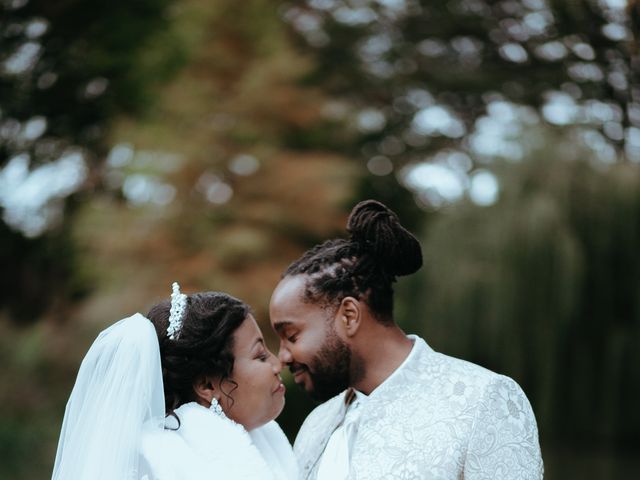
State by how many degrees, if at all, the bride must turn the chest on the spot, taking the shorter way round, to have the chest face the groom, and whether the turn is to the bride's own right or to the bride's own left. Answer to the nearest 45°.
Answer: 0° — they already face them

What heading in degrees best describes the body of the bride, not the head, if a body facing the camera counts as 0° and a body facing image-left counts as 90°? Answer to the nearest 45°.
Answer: approximately 270°

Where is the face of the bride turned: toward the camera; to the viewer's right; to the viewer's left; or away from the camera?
to the viewer's right
